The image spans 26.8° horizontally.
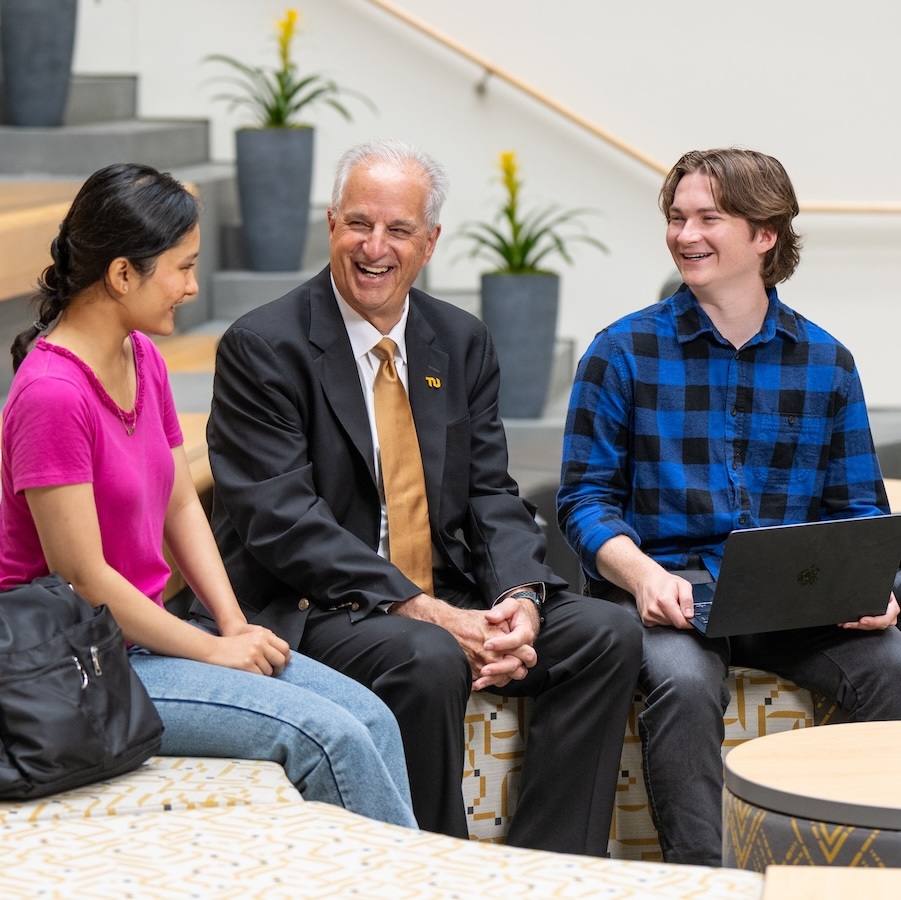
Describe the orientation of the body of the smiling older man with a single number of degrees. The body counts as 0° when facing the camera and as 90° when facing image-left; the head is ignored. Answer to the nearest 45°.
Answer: approximately 315°

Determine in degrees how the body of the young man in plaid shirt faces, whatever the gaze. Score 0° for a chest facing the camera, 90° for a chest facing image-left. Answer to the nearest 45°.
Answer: approximately 0°

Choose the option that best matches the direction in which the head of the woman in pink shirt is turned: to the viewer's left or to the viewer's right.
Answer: to the viewer's right

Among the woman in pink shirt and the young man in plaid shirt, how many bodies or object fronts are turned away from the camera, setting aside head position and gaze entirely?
0

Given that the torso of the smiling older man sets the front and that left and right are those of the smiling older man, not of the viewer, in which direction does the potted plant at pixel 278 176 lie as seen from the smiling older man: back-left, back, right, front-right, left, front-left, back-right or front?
back-left

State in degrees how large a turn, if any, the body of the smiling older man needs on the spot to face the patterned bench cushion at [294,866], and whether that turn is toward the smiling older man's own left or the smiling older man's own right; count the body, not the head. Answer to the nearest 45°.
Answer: approximately 45° to the smiling older man's own right

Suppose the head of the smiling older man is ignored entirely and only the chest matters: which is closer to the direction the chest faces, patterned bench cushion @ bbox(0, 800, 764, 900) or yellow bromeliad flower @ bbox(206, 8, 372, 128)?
the patterned bench cushion

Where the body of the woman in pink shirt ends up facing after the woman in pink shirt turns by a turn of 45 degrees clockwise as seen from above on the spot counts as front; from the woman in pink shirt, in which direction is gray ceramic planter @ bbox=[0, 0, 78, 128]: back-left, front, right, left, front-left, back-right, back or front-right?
back

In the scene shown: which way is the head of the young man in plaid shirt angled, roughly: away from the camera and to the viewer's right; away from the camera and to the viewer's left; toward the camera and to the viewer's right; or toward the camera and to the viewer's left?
toward the camera and to the viewer's left

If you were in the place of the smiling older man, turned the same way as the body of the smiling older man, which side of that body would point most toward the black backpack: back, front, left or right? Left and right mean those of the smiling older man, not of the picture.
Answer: right

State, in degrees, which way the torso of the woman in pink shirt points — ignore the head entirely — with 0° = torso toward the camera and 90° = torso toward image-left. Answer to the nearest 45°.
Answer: approximately 315°

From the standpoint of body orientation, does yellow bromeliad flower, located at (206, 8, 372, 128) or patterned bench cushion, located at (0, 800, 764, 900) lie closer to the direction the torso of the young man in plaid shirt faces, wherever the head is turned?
the patterned bench cushion

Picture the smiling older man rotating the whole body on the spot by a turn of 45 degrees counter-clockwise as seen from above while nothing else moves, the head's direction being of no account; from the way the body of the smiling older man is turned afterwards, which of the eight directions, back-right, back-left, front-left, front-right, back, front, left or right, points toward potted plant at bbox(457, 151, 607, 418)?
left
